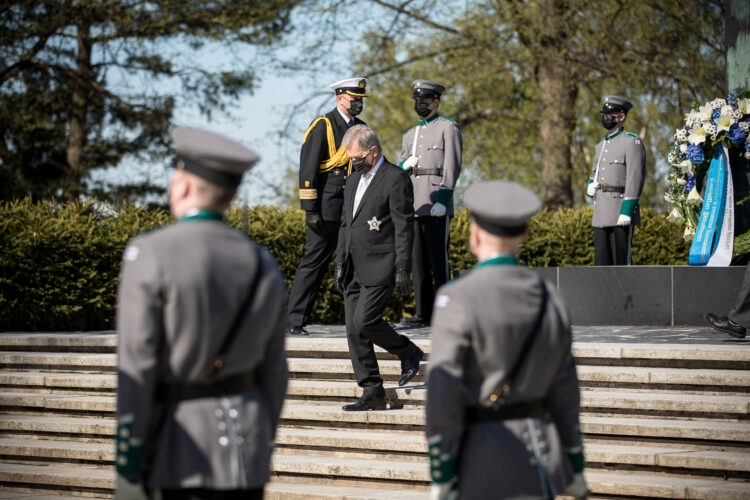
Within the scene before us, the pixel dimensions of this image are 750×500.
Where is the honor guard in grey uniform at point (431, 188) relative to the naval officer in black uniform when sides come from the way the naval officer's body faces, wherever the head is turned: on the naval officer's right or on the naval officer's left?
on the naval officer's left

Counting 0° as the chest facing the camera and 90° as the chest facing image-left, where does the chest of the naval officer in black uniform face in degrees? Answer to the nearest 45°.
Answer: approximately 315°

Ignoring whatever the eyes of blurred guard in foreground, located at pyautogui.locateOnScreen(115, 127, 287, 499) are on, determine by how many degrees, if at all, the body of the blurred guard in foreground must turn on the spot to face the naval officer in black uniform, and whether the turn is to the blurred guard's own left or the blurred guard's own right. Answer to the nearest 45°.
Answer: approximately 45° to the blurred guard's own right

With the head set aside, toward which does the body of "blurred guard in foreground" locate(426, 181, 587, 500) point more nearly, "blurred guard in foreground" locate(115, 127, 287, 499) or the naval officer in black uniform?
the naval officer in black uniform

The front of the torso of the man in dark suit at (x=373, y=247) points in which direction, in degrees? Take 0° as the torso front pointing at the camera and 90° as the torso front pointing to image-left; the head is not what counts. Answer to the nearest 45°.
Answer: approximately 45°

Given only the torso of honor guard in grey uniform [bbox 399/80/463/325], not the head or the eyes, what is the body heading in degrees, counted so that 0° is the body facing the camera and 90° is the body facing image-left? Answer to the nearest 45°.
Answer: approximately 45°

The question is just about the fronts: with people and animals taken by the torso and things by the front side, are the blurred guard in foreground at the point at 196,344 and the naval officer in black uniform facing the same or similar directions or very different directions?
very different directions

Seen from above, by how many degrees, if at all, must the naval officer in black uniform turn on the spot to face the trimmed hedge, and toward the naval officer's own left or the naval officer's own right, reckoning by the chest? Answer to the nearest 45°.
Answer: approximately 180°

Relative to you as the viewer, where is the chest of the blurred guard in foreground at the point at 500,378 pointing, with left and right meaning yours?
facing away from the viewer and to the left of the viewer
